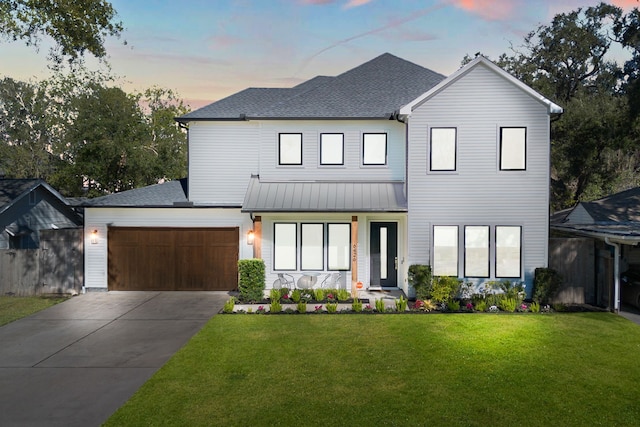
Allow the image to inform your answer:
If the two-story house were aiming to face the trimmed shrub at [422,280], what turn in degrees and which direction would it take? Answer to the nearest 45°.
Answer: approximately 45° to its left

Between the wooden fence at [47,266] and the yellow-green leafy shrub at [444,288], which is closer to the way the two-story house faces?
the yellow-green leafy shrub

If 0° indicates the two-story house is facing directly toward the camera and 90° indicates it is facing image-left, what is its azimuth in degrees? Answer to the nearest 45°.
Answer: approximately 0°

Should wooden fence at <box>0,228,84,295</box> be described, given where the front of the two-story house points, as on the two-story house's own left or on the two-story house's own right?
on the two-story house's own right

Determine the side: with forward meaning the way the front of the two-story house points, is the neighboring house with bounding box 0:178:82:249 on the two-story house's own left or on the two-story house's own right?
on the two-story house's own right

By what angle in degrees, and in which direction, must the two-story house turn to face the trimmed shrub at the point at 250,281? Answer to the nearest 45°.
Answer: approximately 45° to its right

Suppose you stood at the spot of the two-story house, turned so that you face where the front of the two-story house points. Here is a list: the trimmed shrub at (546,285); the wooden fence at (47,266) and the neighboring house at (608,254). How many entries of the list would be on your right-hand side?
1
